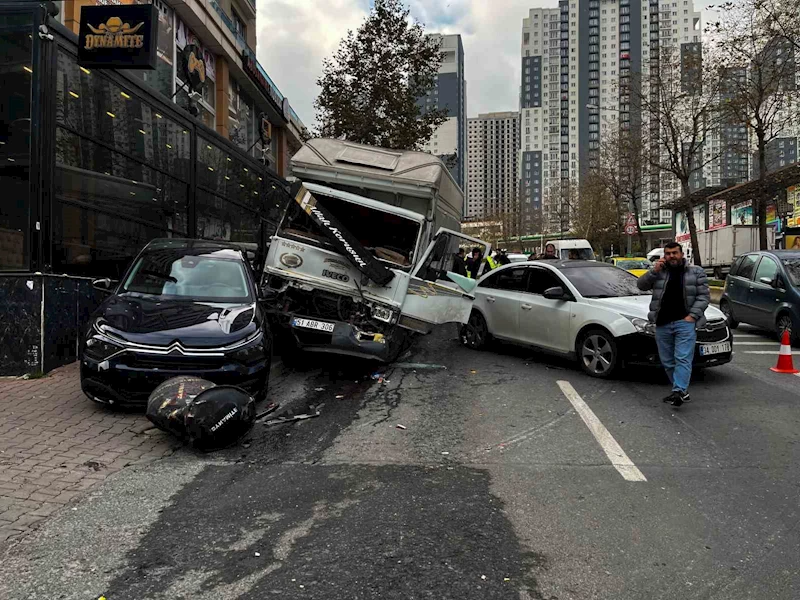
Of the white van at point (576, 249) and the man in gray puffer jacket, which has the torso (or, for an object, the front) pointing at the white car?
the white van

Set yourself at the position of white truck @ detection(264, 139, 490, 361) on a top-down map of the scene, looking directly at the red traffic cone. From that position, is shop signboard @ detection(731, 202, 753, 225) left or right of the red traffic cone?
left

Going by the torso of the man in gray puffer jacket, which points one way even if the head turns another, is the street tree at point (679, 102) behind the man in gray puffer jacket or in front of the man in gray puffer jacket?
behind

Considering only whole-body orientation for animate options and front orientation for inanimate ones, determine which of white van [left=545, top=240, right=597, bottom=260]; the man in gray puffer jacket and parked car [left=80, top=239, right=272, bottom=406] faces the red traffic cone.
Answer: the white van

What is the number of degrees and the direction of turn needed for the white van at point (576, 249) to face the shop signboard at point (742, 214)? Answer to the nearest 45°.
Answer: approximately 135° to its left

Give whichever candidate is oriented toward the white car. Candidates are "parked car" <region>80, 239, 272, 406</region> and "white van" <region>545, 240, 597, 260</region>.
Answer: the white van

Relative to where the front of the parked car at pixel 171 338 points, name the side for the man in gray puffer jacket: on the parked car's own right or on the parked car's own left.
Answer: on the parked car's own left

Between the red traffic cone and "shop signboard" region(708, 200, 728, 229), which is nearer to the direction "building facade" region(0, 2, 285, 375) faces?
the red traffic cone
